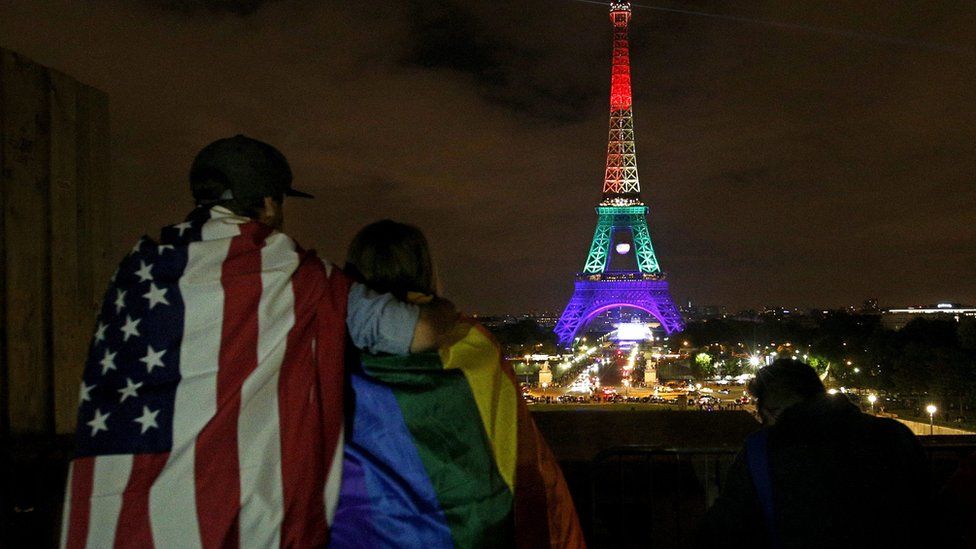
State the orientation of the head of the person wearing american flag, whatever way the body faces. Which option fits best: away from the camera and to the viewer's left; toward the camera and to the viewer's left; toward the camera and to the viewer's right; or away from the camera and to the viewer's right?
away from the camera and to the viewer's right

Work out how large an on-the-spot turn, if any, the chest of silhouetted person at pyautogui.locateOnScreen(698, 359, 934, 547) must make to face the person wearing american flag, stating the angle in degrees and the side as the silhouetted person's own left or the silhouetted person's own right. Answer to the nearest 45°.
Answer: approximately 90° to the silhouetted person's own left

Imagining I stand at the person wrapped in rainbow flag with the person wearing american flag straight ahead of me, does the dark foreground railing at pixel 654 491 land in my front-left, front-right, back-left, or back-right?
back-right

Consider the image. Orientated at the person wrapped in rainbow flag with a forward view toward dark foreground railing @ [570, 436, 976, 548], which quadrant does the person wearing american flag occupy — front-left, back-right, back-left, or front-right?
back-left

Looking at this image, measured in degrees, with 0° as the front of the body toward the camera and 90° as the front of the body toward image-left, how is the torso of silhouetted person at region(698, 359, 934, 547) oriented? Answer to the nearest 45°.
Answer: approximately 135°

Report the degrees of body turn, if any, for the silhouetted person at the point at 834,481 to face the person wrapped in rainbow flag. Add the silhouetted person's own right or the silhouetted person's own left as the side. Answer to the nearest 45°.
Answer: approximately 90° to the silhouetted person's own left
